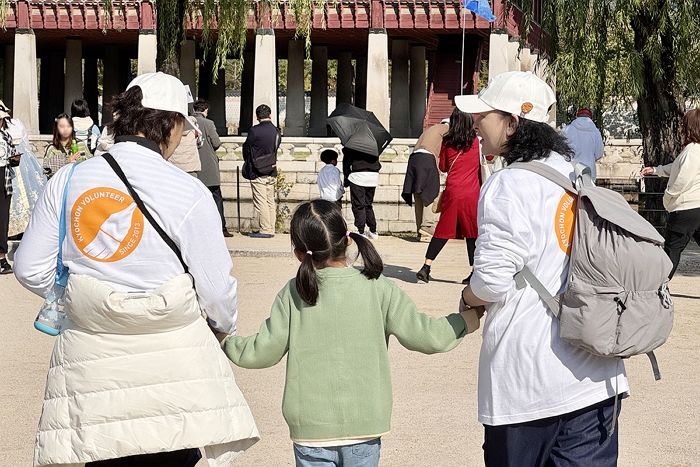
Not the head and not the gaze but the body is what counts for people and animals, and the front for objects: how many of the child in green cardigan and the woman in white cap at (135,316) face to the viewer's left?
0

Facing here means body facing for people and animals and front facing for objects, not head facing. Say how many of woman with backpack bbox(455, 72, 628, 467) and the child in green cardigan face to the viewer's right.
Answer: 0

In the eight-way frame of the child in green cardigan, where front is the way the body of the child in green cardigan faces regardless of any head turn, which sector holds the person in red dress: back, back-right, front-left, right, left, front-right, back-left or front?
front

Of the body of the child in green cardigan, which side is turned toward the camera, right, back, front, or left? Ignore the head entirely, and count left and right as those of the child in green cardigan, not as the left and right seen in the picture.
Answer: back

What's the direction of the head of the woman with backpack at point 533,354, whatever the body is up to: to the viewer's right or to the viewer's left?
to the viewer's left

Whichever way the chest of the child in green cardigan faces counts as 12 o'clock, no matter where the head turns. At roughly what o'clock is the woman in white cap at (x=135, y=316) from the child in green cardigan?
The woman in white cap is roughly at 8 o'clock from the child in green cardigan.

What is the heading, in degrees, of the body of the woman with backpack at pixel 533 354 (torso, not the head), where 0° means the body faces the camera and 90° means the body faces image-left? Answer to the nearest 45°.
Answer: approximately 135°

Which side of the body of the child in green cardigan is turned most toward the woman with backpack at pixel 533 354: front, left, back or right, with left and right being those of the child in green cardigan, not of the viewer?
right

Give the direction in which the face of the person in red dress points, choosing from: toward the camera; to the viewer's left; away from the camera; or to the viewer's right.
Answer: away from the camera

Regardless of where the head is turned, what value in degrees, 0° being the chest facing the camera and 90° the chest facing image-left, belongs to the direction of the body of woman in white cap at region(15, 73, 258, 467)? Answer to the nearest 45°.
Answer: approximately 225°

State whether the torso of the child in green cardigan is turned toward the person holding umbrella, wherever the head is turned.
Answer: yes

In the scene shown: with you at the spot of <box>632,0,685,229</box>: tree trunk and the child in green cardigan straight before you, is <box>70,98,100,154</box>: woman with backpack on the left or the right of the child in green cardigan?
right

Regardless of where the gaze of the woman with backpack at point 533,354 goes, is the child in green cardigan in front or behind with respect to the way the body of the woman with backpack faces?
in front

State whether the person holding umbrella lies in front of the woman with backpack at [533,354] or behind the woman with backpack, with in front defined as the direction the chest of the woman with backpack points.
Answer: in front
